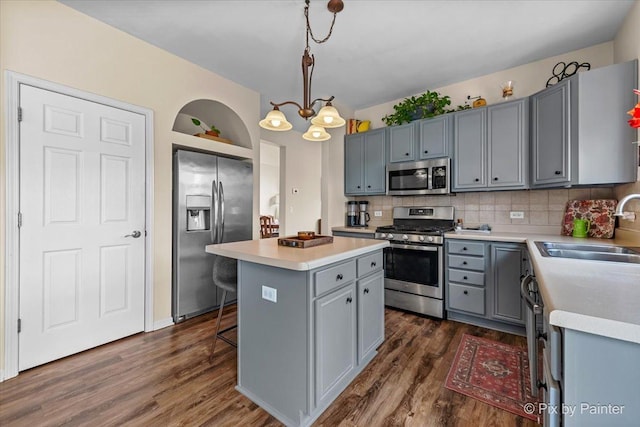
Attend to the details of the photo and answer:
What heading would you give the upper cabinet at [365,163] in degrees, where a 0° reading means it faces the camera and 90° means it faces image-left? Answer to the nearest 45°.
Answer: approximately 45°

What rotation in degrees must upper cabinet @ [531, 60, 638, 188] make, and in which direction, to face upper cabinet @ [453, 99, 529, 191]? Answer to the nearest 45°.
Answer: approximately 45° to its right

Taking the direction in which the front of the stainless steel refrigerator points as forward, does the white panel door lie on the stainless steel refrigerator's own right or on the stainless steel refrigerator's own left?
on the stainless steel refrigerator's own right

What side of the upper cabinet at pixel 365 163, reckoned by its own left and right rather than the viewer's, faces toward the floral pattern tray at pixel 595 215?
left

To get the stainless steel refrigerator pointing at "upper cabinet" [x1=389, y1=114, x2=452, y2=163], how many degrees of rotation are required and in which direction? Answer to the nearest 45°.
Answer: approximately 45° to its left

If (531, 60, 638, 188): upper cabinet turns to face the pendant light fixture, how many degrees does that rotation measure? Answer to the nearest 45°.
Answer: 0° — it already faces it
